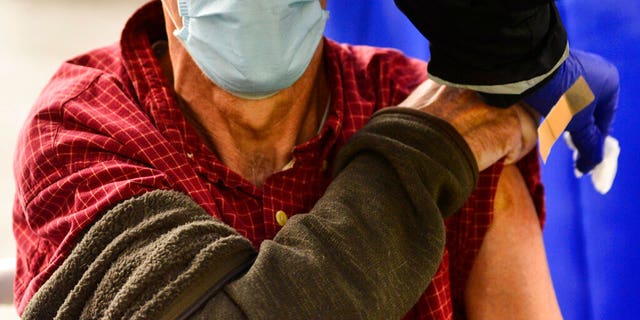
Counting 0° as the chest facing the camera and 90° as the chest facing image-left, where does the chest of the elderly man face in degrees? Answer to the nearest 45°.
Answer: approximately 0°
